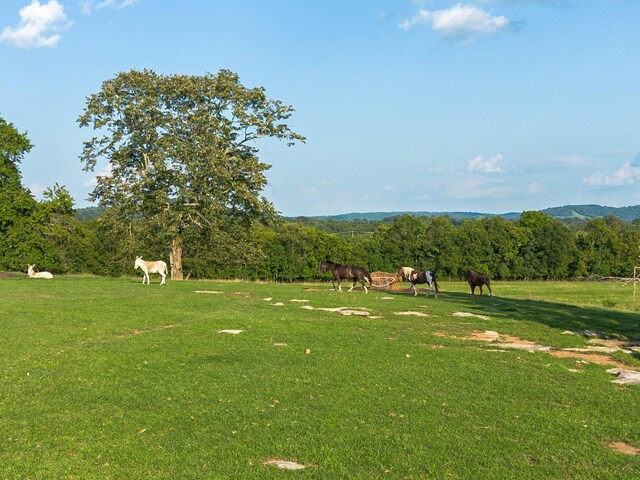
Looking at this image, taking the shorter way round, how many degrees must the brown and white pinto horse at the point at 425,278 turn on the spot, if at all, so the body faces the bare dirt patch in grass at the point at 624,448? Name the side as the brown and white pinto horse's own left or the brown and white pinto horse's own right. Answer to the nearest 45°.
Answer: approximately 90° to the brown and white pinto horse's own left

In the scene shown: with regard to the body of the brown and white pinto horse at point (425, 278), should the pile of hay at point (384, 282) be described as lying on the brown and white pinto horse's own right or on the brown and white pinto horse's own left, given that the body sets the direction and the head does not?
on the brown and white pinto horse's own right

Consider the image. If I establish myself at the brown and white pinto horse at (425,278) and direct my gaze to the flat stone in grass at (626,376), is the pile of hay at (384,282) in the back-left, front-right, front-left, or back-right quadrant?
back-right

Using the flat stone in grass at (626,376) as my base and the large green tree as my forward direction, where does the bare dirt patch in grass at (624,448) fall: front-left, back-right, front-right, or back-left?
back-left

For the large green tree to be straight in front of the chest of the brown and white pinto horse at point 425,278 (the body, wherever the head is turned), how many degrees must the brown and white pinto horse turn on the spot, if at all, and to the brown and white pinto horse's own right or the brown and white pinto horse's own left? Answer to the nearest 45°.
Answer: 0° — it already faces it

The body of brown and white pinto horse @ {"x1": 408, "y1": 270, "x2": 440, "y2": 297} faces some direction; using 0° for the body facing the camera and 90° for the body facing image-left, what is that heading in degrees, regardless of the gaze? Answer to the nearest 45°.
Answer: approximately 90°

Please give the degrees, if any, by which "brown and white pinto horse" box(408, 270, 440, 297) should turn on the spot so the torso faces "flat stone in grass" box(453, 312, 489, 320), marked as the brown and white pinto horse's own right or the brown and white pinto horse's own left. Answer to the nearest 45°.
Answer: approximately 90° to the brown and white pinto horse's own left

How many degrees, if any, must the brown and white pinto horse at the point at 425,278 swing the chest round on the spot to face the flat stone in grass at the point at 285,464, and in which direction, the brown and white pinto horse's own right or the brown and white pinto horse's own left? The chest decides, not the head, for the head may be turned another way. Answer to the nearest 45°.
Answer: approximately 90° to the brown and white pinto horse's own left
